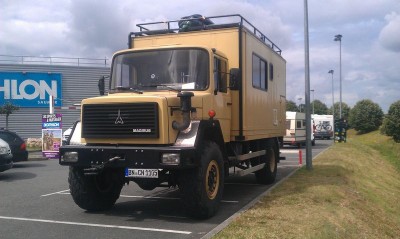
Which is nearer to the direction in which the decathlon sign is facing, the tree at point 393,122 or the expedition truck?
the expedition truck

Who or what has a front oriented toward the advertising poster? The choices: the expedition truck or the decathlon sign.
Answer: the decathlon sign

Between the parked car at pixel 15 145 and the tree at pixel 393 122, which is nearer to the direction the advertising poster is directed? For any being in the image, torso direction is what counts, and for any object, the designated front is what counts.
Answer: the parked car

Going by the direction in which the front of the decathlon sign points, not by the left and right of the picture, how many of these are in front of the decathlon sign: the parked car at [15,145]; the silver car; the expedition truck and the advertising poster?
4

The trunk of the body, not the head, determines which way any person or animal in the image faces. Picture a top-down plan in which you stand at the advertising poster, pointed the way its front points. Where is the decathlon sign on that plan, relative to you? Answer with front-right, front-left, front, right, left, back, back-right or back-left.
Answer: back

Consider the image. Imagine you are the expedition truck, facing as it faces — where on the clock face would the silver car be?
The silver car is roughly at 3 o'clock from the expedition truck.

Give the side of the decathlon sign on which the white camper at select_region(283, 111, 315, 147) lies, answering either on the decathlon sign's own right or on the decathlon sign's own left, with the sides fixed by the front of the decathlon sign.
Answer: on the decathlon sign's own left

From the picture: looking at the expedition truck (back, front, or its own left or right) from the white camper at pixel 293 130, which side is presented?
back

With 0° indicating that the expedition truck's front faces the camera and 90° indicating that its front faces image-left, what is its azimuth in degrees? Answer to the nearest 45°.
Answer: approximately 45°

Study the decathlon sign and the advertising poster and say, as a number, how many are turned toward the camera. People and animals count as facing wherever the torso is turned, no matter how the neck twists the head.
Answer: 2

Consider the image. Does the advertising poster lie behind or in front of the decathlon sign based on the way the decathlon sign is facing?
in front
